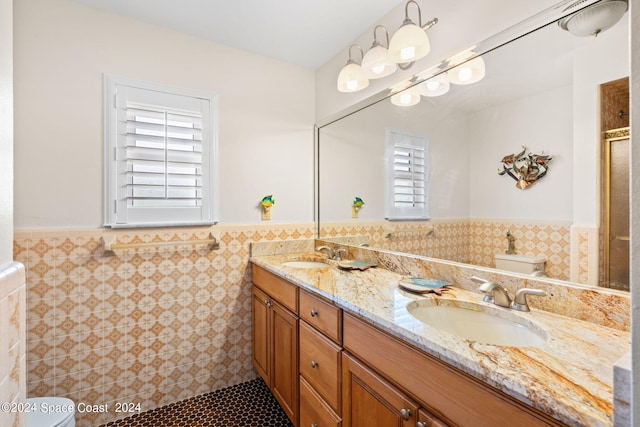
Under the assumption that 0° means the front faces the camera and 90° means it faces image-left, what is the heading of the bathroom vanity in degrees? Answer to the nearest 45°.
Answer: approximately 45°

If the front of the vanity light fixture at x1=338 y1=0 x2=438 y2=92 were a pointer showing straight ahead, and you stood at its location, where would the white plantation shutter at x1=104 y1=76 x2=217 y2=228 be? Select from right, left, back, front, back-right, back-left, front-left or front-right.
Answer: front-right

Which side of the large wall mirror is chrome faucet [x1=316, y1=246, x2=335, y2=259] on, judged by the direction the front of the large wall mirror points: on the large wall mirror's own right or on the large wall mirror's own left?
on the large wall mirror's own right

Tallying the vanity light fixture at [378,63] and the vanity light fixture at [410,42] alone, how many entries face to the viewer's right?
0

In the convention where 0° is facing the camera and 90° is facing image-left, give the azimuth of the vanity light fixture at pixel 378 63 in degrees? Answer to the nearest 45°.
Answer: approximately 45°
